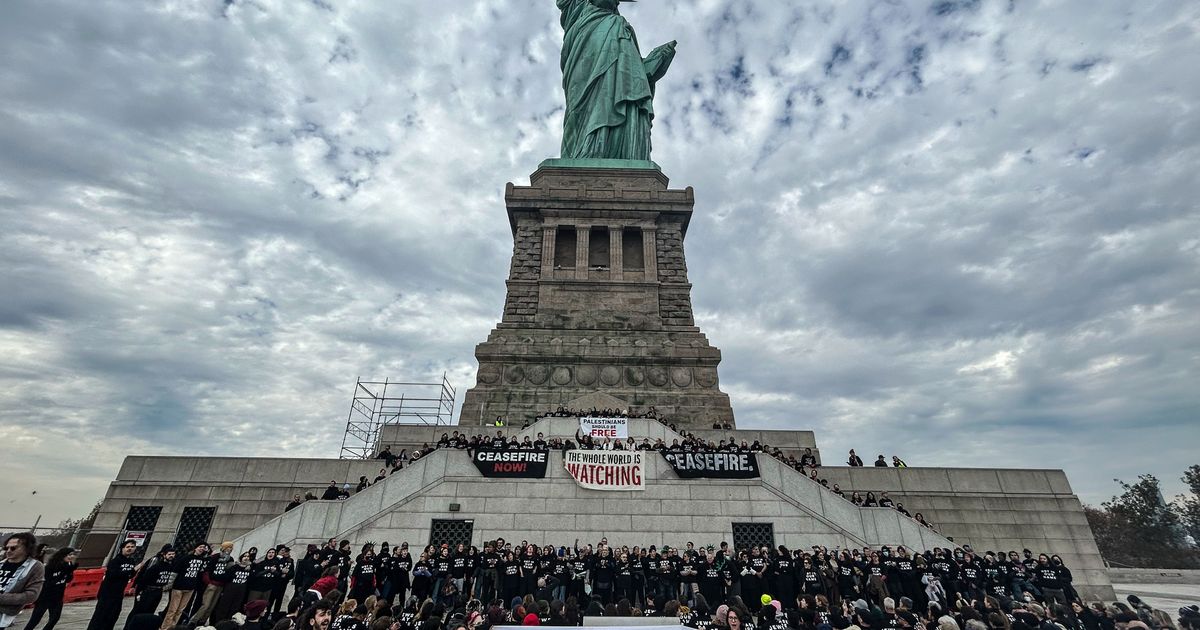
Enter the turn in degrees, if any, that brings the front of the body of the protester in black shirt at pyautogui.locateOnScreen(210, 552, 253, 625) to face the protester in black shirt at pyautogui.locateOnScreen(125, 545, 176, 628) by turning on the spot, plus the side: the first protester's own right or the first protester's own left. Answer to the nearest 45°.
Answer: approximately 90° to the first protester's own right

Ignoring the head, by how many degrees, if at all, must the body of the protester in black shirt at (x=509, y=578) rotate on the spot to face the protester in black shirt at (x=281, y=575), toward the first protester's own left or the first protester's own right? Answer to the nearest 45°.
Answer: approximately 90° to the first protester's own right

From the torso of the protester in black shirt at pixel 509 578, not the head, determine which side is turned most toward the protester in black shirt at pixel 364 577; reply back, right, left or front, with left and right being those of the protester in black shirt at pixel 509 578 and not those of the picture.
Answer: right

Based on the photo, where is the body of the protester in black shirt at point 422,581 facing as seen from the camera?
toward the camera

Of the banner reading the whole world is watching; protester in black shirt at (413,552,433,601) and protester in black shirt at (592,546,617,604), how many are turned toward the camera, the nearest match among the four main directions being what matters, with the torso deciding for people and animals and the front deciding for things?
3

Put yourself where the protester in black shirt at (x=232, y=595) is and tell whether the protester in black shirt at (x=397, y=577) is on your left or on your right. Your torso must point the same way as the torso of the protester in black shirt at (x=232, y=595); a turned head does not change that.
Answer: on your left

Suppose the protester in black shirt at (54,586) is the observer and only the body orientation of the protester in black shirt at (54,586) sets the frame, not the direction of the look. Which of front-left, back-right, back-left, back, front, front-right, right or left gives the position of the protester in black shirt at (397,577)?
front-left

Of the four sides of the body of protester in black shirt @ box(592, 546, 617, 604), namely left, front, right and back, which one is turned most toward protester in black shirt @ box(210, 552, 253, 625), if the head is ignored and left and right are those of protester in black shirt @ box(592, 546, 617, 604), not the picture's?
right

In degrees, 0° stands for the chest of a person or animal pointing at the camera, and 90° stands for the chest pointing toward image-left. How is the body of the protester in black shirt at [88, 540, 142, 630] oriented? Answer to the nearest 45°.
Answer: approximately 315°
